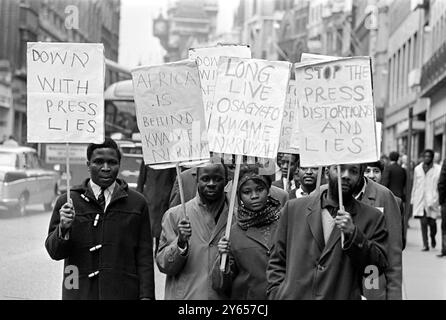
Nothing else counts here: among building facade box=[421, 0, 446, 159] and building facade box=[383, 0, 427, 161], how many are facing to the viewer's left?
2

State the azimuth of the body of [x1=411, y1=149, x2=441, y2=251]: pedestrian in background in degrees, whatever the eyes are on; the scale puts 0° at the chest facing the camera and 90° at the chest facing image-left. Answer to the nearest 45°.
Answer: approximately 0°

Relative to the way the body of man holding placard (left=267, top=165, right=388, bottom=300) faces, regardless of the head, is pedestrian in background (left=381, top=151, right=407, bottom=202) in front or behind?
behind

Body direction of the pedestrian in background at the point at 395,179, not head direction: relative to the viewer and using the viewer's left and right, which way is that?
facing away from the viewer

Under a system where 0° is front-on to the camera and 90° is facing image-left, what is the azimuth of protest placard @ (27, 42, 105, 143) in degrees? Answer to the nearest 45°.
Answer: approximately 0°

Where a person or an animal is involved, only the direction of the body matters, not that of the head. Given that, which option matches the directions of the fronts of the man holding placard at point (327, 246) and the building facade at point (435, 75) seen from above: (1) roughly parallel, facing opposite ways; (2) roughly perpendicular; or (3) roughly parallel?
roughly perpendicular

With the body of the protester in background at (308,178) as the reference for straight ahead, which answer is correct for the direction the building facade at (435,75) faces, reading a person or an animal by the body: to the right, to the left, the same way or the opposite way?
to the right

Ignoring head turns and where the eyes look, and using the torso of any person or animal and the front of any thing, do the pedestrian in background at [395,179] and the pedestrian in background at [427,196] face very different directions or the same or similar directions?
very different directions

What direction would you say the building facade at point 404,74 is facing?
to the viewer's left
